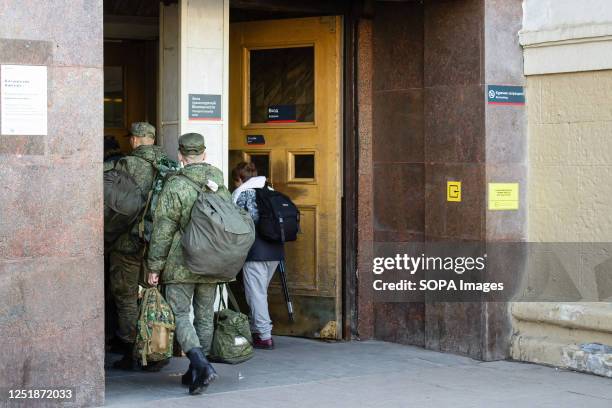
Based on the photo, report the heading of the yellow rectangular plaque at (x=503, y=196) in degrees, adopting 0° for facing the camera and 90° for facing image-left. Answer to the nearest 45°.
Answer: approximately 0°

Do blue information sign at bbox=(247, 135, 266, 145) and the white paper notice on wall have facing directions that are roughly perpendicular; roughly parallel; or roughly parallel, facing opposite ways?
roughly parallel

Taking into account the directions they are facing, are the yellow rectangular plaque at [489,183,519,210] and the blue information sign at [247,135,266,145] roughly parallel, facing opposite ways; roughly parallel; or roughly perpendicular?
roughly parallel

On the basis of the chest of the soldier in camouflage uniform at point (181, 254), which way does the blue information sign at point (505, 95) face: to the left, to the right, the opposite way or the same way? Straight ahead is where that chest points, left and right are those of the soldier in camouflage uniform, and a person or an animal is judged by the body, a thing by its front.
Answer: the opposite way

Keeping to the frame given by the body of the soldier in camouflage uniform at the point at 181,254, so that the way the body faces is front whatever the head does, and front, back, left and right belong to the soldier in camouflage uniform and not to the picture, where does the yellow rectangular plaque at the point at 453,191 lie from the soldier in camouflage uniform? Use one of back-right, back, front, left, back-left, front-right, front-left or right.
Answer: front-right

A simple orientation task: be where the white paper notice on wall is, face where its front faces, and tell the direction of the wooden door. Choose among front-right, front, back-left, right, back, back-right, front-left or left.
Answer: back-left

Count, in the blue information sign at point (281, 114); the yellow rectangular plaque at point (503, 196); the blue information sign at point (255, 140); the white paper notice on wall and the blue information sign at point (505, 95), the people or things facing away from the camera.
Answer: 0

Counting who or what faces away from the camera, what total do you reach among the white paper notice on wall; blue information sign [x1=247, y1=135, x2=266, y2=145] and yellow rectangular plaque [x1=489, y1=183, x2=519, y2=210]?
0

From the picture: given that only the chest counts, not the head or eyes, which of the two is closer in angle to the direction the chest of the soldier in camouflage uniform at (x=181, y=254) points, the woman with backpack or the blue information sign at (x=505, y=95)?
the woman with backpack

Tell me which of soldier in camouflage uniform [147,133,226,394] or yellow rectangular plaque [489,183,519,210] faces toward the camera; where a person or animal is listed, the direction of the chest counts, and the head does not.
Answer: the yellow rectangular plaque

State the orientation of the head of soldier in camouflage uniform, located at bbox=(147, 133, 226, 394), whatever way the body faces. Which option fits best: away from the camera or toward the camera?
away from the camera

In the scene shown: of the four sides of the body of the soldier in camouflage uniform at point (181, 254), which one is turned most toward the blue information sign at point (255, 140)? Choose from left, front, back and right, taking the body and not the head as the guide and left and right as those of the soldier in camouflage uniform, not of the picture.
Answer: front

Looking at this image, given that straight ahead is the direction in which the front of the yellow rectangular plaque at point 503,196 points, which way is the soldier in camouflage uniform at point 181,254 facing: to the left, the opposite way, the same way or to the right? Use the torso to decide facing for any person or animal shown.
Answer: the opposite way

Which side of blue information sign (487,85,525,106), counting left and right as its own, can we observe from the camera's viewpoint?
front

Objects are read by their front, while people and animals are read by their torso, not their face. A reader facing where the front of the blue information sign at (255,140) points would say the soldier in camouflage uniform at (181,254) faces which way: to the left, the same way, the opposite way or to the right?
the opposite way

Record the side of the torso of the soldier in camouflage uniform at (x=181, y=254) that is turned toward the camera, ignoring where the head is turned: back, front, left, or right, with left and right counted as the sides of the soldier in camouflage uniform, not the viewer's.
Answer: back

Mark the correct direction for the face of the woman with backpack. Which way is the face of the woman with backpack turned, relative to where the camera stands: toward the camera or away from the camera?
away from the camera

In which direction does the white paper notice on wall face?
toward the camera
